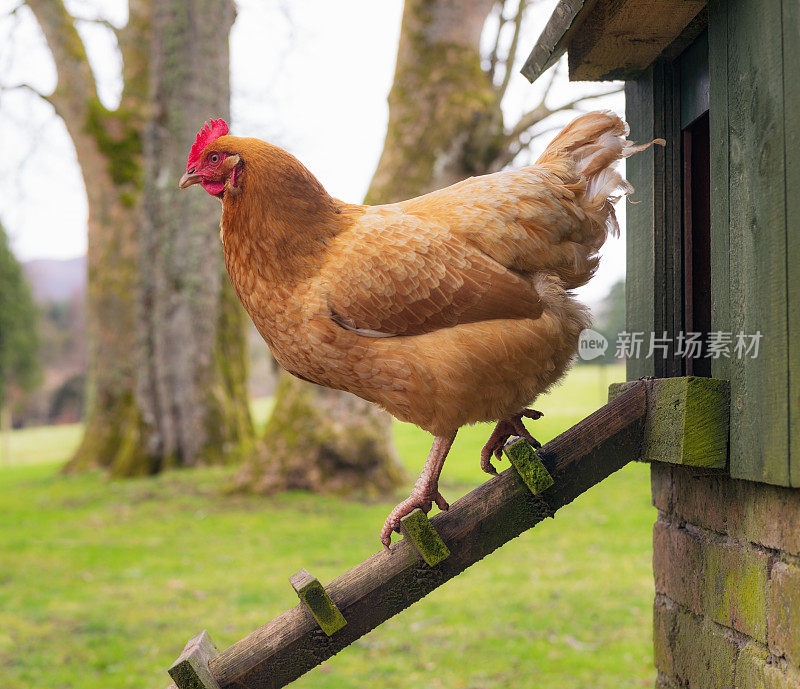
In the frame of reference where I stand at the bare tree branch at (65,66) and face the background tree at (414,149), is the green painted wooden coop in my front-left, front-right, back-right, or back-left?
front-right

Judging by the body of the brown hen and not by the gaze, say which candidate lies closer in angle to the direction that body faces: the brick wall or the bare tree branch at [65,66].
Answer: the bare tree branch

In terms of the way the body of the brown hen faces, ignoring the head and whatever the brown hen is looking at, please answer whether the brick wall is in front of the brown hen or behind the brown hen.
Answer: behind

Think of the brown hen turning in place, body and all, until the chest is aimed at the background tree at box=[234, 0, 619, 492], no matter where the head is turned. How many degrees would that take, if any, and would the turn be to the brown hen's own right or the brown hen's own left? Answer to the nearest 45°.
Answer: approximately 90° to the brown hen's own right

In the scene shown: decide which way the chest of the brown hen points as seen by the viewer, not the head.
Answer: to the viewer's left

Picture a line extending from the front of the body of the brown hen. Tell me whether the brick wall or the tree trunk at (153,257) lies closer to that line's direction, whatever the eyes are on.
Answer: the tree trunk

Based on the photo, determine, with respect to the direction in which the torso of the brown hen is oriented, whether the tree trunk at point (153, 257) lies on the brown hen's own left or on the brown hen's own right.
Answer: on the brown hen's own right

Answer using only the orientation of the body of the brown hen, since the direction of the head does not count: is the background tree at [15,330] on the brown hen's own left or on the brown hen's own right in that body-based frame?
on the brown hen's own right
